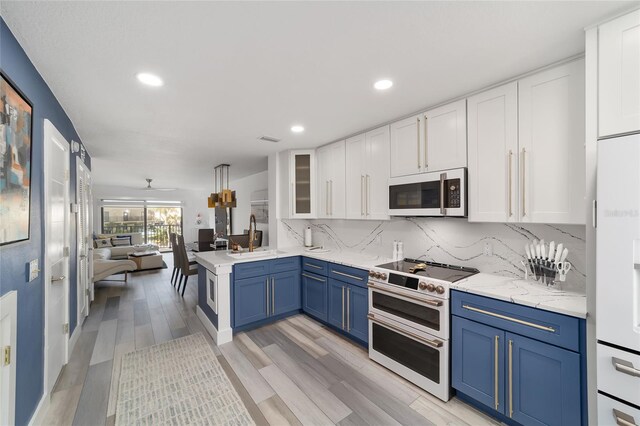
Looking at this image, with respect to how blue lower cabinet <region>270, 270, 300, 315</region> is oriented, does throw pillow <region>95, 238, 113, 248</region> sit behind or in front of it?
behind

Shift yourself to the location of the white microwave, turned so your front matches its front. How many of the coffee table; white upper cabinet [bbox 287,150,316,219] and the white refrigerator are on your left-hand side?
1

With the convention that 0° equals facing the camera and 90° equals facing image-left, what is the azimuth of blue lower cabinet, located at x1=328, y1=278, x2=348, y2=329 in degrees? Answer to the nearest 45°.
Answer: approximately 45°

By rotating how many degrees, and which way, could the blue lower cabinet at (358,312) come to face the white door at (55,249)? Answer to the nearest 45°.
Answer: approximately 45° to its right

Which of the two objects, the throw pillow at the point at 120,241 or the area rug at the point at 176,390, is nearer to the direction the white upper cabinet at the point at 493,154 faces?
the area rug

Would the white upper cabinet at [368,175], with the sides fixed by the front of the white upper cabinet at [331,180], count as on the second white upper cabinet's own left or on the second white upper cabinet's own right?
on the second white upper cabinet's own left

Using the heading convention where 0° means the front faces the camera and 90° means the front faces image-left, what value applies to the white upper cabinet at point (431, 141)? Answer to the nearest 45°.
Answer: approximately 45°

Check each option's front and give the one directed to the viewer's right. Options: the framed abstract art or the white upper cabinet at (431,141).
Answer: the framed abstract art

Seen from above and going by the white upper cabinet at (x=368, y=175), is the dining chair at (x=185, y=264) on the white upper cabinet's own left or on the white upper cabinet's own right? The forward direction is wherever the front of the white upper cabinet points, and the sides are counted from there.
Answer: on the white upper cabinet's own right

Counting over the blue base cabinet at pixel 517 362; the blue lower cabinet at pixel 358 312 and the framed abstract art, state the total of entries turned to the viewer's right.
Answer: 1
